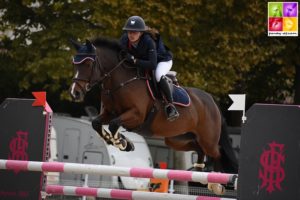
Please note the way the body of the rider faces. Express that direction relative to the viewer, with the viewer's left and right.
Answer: facing the viewer and to the left of the viewer

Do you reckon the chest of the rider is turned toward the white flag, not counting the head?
no

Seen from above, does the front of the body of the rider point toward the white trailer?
no

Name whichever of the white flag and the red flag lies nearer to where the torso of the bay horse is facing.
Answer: the red flag

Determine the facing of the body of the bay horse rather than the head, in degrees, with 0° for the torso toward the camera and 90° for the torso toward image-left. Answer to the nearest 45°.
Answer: approximately 45°

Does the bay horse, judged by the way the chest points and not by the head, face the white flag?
no

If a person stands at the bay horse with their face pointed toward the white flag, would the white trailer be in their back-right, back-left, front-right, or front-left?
back-left

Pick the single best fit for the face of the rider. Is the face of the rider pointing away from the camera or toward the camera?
toward the camera
